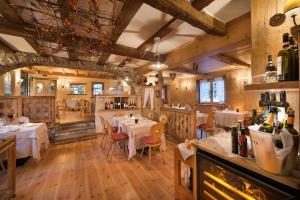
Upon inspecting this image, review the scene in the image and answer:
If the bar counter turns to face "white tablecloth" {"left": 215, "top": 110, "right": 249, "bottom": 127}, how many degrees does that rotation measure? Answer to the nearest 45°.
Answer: approximately 135° to its right

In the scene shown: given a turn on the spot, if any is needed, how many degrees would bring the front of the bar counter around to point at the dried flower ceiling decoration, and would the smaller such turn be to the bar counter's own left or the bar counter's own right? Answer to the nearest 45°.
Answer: approximately 45° to the bar counter's own right

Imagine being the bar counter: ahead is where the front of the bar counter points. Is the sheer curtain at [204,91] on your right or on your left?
on your right

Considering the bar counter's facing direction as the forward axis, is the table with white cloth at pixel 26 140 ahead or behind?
ahead

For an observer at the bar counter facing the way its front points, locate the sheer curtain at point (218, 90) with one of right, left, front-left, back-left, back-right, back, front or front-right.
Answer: back-right

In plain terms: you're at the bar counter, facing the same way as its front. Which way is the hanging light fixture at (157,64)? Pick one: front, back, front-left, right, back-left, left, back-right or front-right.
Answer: right

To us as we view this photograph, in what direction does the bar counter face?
facing the viewer and to the left of the viewer

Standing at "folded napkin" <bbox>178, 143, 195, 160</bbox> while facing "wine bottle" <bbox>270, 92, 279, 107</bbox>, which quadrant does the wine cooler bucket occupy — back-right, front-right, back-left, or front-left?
front-right
